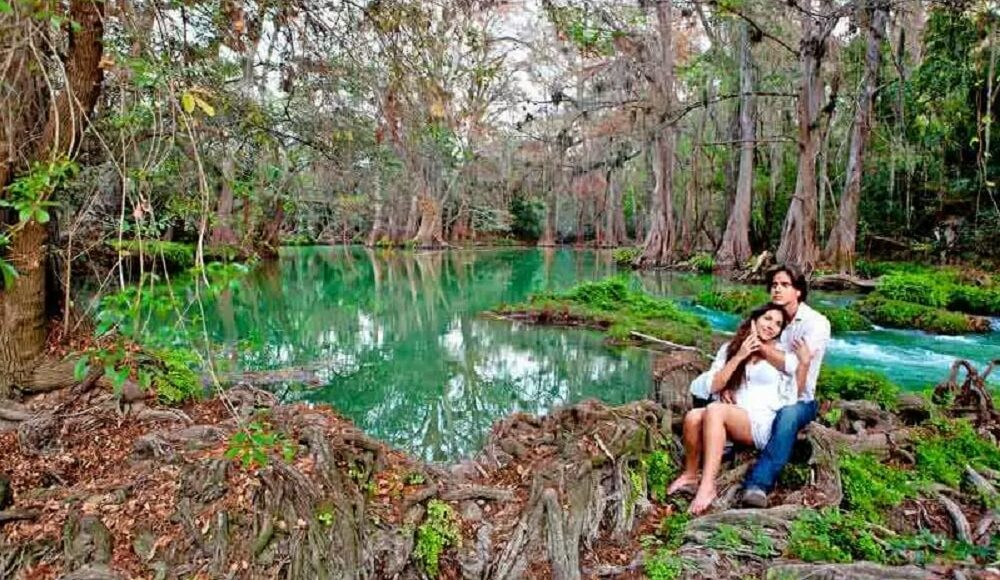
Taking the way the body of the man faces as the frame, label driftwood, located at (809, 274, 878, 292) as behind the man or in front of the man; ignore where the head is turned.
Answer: behind

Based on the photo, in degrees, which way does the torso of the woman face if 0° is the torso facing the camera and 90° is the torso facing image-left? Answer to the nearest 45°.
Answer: approximately 45°

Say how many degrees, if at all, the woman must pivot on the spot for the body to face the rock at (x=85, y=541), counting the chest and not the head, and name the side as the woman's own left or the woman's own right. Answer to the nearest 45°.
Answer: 0° — they already face it

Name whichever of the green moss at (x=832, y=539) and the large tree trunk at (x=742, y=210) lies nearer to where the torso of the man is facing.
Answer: the green moss

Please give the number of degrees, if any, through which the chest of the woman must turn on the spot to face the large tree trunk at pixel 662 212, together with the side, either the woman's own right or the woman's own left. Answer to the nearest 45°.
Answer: approximately 135° to the woman's own right

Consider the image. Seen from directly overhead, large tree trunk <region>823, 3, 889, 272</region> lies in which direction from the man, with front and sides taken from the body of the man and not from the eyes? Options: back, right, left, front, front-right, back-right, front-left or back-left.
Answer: back-right

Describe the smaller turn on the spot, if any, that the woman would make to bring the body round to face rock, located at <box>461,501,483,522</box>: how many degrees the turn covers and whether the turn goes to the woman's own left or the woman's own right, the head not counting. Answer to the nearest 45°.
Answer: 0° — they already face it

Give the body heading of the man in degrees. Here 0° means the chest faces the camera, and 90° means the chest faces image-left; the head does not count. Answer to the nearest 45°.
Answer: approximately 45°

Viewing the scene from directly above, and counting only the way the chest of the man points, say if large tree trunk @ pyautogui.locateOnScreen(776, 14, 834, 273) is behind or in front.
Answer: behind

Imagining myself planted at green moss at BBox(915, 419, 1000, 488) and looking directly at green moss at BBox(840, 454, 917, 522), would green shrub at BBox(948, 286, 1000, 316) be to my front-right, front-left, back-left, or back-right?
back-right

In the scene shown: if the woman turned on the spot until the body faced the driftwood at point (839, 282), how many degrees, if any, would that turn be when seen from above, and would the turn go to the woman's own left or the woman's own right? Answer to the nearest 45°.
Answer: approximately 135° to the woman's own right

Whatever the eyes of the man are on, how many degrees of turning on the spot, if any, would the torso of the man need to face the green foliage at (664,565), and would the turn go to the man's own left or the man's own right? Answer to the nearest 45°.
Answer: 0° — they already face it
